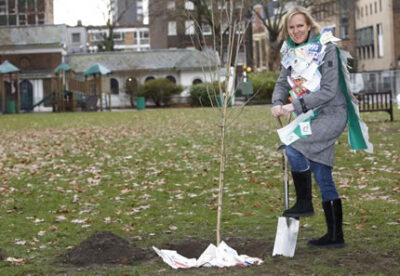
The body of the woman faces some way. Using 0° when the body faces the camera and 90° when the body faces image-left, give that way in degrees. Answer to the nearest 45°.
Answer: approximately 45°

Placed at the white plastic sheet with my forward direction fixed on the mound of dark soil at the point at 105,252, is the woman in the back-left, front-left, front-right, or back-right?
back-right

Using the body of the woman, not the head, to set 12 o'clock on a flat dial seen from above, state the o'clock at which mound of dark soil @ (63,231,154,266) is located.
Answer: The mound of dark soil is roughly at 2 o'clock from the woman.
